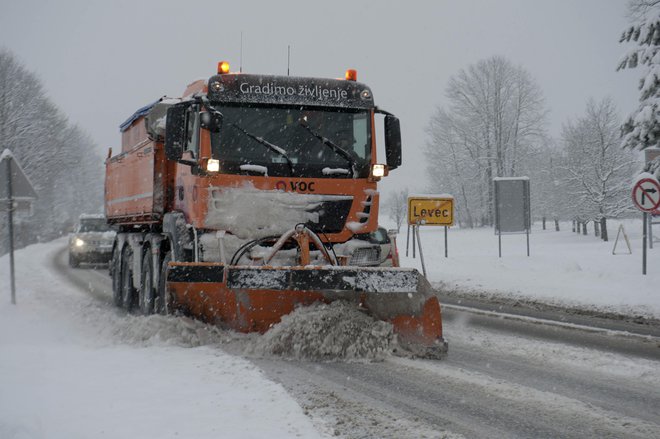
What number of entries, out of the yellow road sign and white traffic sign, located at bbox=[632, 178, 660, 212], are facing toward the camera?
2

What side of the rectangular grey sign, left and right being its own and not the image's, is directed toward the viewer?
back

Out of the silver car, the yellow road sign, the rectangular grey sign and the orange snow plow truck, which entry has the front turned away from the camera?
the rectangular grey sign

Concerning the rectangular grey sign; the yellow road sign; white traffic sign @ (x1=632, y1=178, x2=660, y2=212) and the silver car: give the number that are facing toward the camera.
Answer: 3

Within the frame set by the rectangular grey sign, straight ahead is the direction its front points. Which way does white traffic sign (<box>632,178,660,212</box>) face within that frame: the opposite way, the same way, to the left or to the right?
the opposite way

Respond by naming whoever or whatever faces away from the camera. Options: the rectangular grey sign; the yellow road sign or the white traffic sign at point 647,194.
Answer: the rectangular grey sign

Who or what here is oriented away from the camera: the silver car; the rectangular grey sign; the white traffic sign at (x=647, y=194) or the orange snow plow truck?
the rectangular grey sign

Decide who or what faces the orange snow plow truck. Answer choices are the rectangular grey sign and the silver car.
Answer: the silver car

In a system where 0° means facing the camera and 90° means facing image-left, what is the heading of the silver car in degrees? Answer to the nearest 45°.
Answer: approximately 0°

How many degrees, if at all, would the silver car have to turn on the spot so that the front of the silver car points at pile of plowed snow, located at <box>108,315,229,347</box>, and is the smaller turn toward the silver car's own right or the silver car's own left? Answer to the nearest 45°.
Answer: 0° — it already faces it

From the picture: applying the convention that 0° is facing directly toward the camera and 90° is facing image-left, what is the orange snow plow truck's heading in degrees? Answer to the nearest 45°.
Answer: approximately 315°
